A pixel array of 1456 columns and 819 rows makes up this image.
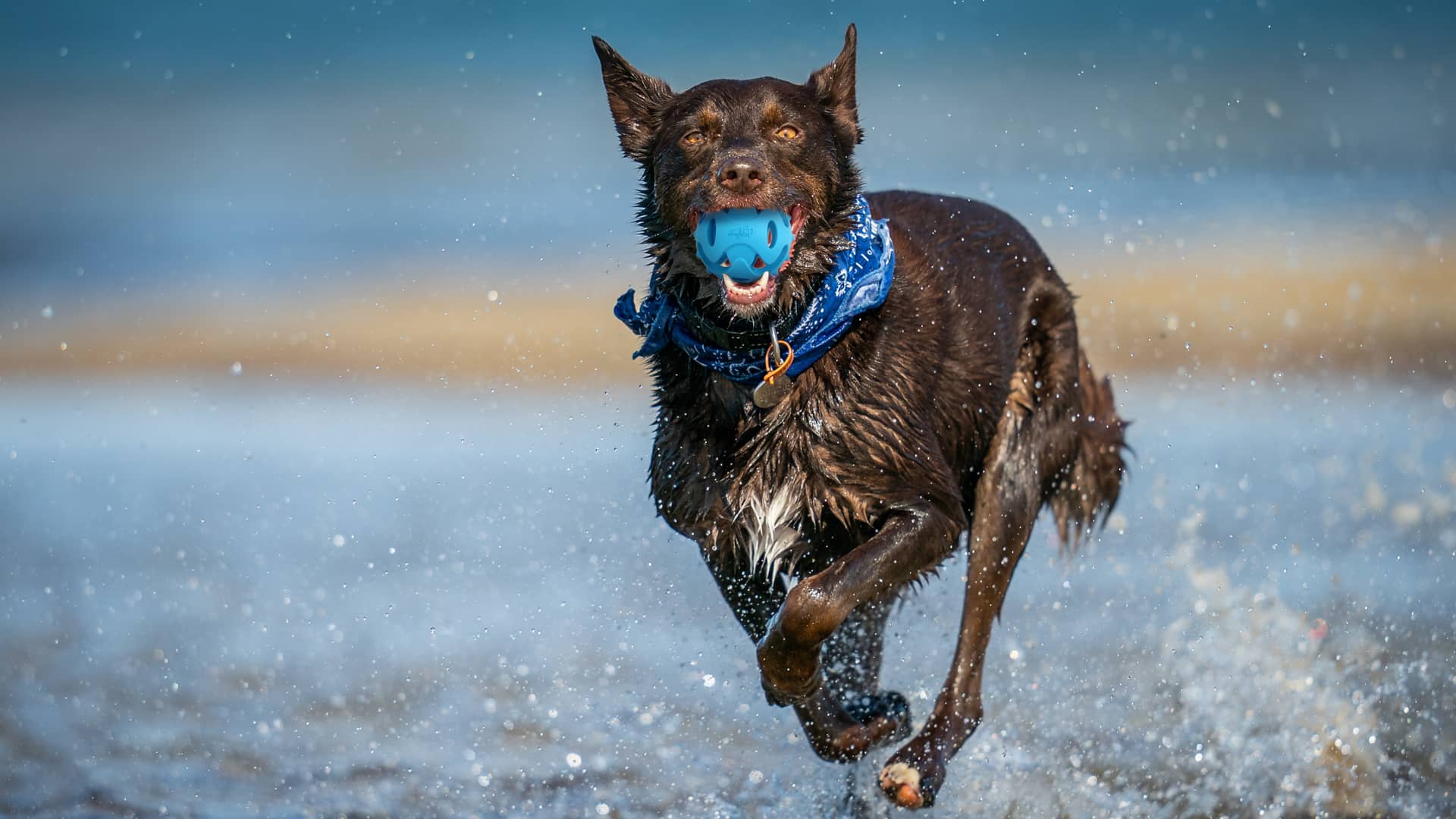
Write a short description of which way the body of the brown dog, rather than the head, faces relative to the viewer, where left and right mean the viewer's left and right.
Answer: facing the viewer and to the left of the viewer
